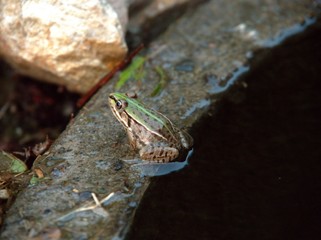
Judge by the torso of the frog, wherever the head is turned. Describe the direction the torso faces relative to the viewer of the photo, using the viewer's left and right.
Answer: facing away from the viewer and to the left of the viewer
